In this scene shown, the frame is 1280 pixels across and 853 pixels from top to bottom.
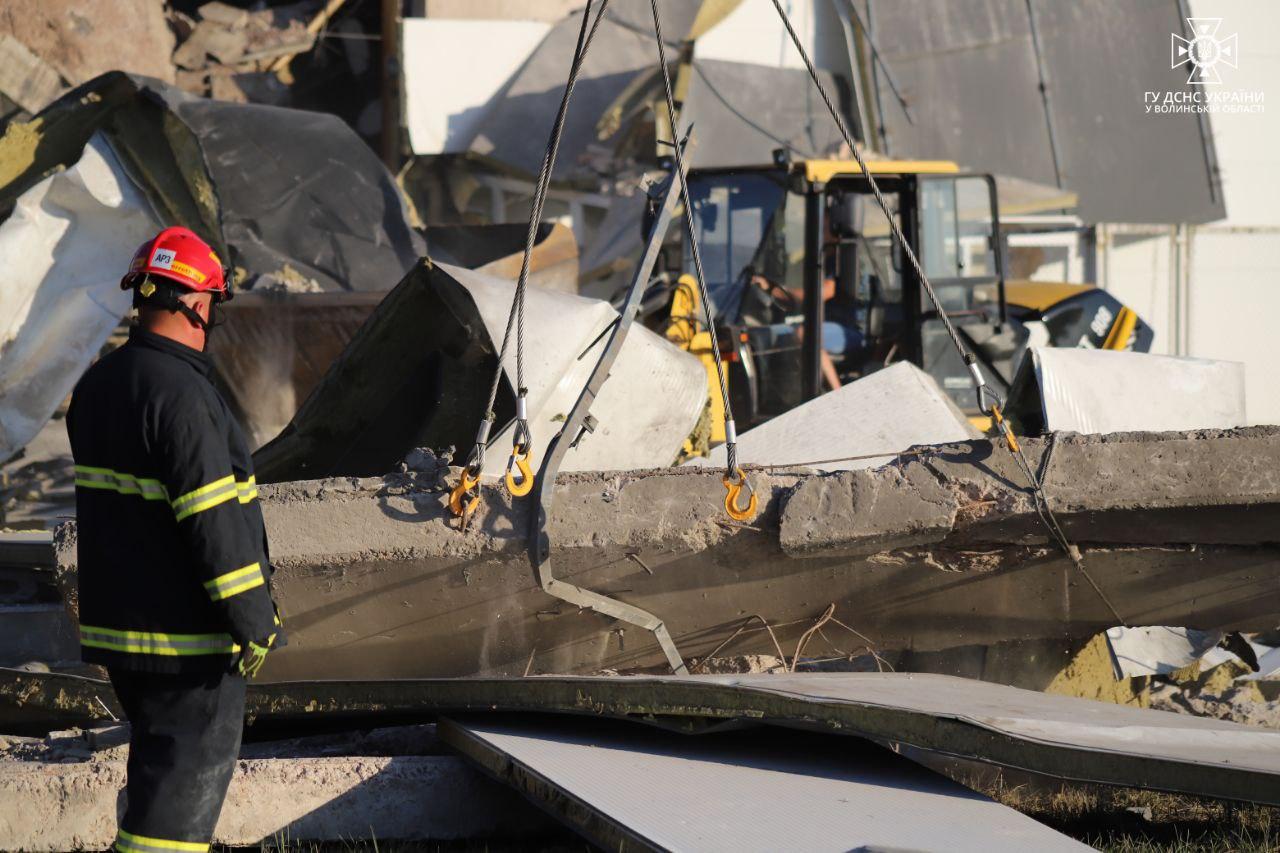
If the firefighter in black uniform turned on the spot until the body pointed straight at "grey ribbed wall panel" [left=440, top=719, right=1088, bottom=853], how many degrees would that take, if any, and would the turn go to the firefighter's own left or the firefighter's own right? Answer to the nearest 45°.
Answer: approximately 45° to the firefighter's own right

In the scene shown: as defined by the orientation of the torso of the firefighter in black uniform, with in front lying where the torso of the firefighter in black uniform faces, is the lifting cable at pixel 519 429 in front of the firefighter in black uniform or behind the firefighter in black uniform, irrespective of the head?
in front

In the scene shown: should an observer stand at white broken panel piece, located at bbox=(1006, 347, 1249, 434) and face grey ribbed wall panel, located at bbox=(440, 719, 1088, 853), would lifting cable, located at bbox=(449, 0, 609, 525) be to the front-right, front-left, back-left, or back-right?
front-right

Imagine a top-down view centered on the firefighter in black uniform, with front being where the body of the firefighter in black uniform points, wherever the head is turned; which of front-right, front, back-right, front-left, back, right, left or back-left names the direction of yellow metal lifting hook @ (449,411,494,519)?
front

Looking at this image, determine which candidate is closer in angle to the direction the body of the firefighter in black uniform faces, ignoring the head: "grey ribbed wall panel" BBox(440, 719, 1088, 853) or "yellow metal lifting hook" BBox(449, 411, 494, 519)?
the yellow metal lifting hook

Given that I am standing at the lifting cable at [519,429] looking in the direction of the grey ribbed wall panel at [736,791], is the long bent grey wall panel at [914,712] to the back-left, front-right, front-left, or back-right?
front-left

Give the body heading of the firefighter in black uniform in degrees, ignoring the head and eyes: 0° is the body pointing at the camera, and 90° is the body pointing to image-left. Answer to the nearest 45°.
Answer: approximately 225°

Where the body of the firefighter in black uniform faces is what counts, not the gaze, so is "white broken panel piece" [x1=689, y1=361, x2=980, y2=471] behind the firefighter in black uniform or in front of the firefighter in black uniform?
in front
